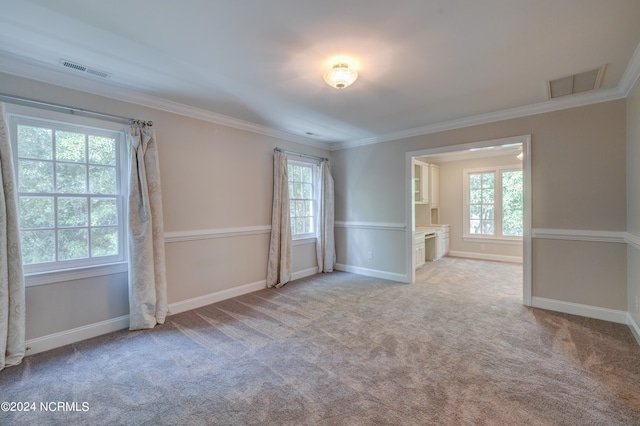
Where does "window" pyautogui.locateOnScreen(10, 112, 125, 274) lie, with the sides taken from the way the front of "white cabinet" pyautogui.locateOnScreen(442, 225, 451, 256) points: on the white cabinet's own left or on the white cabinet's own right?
on the white cabinet's own right

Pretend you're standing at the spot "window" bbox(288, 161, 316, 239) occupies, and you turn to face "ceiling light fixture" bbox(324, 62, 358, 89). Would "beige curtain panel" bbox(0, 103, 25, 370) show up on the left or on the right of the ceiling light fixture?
right

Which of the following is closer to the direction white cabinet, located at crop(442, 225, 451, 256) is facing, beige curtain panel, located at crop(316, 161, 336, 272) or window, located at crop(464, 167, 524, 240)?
the window

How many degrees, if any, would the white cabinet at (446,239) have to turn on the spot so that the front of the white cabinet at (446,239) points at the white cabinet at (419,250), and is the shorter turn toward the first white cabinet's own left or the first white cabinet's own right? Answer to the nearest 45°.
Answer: approximately 90° to the first white cabinet's own right

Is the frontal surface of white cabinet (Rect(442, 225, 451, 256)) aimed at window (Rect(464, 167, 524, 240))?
yes

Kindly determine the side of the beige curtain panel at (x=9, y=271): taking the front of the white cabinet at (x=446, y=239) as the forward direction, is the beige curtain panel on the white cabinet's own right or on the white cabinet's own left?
on the white cabinet's own right

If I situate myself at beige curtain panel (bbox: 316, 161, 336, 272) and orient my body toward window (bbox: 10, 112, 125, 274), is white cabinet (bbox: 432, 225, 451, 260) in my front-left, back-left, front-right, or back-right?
back-left

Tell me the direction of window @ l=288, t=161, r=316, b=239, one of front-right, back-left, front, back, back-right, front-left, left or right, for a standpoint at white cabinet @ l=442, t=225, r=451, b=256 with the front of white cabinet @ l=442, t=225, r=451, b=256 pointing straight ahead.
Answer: back-right

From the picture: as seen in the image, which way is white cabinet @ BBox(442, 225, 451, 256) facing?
to the viewer's right

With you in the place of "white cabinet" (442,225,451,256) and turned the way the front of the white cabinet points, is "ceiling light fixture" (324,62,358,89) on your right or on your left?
on your right
